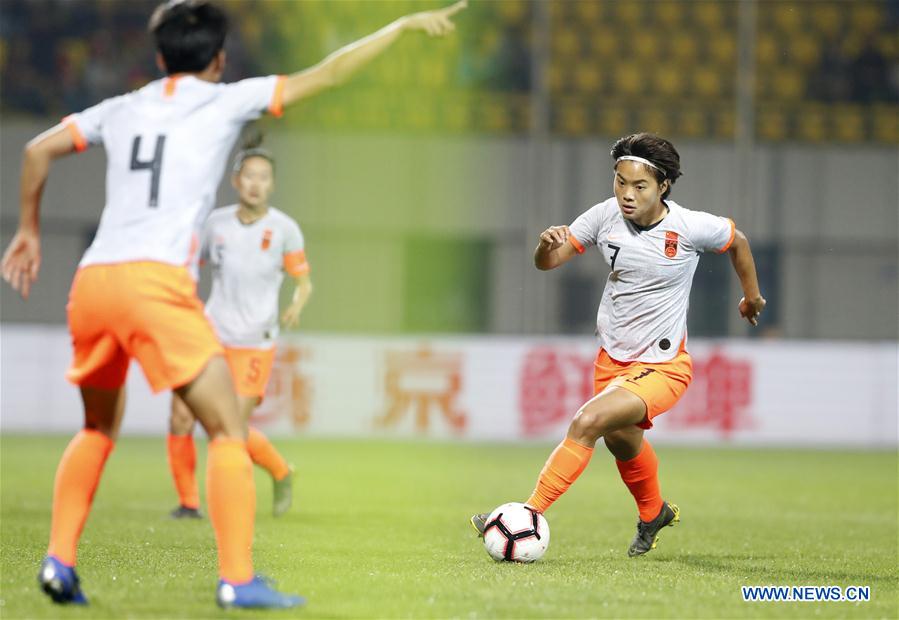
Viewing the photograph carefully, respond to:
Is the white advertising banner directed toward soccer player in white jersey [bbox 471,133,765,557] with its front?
yes

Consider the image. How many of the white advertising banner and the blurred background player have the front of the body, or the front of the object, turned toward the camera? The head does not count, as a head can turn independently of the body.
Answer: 2

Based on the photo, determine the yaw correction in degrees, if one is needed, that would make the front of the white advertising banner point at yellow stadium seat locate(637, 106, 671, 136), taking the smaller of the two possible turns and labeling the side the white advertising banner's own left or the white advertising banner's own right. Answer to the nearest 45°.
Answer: approximately 135° to the white advertising banner's own left

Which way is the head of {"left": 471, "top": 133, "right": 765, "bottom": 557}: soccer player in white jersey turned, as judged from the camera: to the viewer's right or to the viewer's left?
to the viewer's left

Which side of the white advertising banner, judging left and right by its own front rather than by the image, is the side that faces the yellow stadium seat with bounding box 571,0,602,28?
back

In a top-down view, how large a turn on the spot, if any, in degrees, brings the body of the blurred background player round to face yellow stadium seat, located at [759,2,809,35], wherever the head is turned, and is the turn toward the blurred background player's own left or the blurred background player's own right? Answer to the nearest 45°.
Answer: approximately 135° to the blurred background player's own left

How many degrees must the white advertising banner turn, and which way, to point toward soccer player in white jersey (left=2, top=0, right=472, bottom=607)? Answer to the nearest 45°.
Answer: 0° — it already faces them

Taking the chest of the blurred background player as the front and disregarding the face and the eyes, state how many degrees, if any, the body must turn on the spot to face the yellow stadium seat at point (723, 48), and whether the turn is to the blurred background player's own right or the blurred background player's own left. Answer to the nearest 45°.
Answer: approximately 135° to the blurred background player's own left

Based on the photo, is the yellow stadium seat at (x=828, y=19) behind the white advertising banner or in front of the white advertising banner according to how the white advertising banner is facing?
behind

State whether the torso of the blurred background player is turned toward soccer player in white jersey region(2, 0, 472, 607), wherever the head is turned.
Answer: yes

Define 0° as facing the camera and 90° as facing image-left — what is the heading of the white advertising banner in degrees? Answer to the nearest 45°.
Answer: approximately 0°

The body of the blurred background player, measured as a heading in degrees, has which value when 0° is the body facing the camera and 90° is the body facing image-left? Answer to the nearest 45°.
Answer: approximately 0°

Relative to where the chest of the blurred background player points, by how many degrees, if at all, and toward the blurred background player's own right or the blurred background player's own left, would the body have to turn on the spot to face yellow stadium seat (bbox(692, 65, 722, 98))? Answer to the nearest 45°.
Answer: approximately 135° to the blurred background player's own left

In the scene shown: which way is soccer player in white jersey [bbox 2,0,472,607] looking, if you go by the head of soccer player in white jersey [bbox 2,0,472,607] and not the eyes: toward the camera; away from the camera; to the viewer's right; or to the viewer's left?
away from the camera

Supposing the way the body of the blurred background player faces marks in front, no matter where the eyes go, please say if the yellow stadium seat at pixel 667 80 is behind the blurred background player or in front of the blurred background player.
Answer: behind
